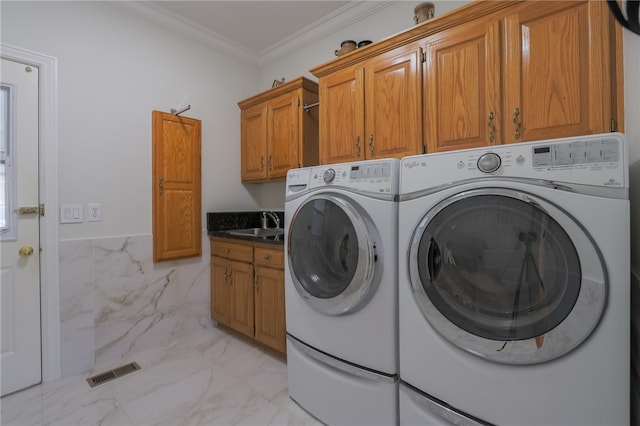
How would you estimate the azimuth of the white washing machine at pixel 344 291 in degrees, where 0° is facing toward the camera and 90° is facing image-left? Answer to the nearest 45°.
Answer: approximately 45°

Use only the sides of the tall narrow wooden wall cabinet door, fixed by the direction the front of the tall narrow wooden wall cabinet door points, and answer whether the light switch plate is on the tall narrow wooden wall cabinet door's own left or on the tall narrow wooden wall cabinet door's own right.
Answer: on the tall narrow wooden wall cabinet door's own right

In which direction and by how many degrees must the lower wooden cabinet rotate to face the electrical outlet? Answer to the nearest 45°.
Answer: approximately 45° to its right

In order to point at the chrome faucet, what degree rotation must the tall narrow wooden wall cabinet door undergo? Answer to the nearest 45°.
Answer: approximately 45° to its left

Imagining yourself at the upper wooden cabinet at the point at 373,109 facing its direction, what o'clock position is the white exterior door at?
The white exterior door is roughly at 1 o'clock from the upper wooden cabinet.

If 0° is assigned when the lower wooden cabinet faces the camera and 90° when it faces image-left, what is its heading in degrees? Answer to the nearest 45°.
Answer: approximately 45°

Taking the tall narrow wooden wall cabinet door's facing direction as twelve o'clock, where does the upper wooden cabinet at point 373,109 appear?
The upper wooden cabinet is roughly at 12 o'clock from the tall narrow wooden wall cabinet door.

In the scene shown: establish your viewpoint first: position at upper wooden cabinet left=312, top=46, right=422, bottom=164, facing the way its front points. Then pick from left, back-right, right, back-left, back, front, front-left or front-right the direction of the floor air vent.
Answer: front-right

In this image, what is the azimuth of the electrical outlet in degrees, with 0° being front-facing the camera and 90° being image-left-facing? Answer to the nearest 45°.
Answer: approximately 0°

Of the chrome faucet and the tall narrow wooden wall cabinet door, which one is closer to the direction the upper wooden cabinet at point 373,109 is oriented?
the tall narrow wooden wall cabinet door

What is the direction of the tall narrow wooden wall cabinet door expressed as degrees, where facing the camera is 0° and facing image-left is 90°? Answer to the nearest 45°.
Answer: approximately 315°

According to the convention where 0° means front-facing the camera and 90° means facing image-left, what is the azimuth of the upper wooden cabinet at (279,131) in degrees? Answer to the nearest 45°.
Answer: approximately 45°

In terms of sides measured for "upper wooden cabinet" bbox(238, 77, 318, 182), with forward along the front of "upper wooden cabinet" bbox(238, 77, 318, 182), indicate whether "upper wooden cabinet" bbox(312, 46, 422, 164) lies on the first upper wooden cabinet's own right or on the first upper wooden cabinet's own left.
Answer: on the first upper wooden cabinet's own left

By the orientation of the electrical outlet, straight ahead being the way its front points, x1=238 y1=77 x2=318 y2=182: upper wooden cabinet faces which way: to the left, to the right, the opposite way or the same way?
to the right

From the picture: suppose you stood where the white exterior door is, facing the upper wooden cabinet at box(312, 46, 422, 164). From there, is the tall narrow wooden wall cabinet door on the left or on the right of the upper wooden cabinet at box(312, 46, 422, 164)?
left

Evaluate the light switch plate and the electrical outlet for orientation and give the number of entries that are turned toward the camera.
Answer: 2
